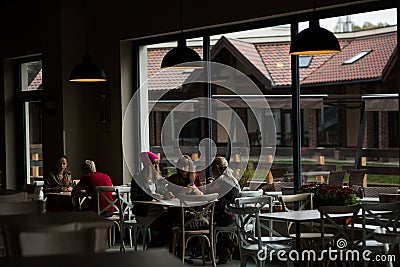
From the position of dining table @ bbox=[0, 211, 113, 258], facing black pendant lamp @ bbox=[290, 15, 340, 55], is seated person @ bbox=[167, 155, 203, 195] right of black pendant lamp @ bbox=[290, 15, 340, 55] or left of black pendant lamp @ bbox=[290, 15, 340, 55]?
left

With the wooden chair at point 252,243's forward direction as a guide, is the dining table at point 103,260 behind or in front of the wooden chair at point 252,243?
behind

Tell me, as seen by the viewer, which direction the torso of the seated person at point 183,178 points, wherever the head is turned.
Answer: toward the camera

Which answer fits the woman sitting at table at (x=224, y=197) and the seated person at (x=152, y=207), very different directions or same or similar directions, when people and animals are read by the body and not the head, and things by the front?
very different directions

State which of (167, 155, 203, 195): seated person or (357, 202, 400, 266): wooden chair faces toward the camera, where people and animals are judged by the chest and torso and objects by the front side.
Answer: the seated person

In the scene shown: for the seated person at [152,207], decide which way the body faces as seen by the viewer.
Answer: to the viewer's right

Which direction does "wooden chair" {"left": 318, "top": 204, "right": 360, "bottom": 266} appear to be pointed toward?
away from the camera

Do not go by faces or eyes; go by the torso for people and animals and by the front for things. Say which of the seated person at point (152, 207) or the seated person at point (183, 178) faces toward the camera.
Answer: the seated person at point (183, 178)

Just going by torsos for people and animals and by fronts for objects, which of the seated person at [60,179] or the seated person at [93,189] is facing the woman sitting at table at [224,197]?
the seated person at [60,179]

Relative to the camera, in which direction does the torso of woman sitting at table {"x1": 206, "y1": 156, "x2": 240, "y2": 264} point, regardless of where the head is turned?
to the viewer's left

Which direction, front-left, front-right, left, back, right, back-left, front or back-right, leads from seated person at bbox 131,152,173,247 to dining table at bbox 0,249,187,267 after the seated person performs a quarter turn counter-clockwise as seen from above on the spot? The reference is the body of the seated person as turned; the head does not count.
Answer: back

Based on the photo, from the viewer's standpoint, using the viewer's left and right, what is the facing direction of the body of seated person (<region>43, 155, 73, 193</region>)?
facing the viewer and to the right of the viewer

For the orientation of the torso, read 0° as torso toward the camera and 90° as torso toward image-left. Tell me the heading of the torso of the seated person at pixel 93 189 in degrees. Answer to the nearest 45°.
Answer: approximately 135°

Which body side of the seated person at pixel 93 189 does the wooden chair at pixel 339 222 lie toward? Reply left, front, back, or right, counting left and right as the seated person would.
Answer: back
